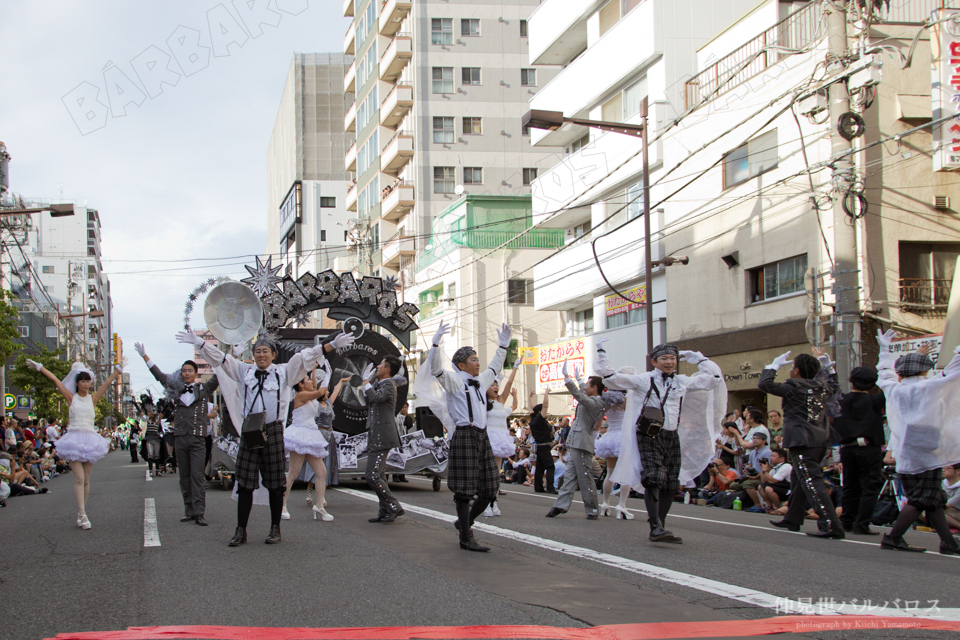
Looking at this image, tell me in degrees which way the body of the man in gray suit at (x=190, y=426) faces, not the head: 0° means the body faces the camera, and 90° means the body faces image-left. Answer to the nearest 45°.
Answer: approximately 0°

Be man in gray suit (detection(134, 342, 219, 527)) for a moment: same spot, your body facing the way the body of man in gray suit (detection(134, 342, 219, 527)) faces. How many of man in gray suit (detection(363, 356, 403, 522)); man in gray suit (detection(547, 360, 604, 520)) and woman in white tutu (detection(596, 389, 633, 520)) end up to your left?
3

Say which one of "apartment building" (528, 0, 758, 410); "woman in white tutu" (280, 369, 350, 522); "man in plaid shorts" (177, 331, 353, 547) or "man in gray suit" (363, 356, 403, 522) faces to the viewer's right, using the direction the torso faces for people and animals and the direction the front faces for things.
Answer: the woman in white tutu

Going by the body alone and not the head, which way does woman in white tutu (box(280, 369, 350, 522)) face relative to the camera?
to the viewer's right

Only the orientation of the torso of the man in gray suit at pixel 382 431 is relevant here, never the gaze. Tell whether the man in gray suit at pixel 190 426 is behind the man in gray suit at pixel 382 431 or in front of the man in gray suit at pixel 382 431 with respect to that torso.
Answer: in front

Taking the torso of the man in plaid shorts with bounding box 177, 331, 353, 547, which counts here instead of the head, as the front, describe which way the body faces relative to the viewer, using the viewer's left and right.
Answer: facing the viewer

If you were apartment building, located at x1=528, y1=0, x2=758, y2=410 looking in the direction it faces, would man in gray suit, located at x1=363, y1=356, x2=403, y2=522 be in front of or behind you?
in front

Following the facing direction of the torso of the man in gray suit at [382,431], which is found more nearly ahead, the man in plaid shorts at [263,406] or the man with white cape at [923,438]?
the man in plaid shorts

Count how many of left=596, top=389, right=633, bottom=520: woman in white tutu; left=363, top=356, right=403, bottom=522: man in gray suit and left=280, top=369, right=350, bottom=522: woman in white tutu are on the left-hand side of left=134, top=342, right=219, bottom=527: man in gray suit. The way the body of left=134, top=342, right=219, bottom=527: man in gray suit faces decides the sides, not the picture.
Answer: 3

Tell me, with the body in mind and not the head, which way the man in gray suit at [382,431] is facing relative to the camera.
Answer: to the viewer's left

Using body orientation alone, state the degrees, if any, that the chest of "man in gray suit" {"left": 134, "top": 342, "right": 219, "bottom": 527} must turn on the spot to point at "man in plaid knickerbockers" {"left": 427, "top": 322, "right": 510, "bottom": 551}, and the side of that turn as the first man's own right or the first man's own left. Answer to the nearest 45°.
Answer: approximately 45° to the first man's own left

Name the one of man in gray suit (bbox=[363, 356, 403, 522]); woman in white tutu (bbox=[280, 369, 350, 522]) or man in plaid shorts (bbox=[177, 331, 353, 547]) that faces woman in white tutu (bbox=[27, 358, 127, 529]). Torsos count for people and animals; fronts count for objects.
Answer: the man in gray suit

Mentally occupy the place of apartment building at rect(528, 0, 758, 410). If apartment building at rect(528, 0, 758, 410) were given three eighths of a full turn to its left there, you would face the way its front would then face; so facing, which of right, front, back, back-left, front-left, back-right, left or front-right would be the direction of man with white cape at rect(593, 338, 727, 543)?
right

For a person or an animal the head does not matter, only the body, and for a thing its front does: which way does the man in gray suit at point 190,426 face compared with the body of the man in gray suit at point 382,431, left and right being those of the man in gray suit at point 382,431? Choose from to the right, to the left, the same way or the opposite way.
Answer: to the left

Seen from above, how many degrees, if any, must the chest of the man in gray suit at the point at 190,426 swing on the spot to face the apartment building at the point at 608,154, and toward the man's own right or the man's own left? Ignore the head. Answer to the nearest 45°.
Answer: approximately 135° to the man's own left

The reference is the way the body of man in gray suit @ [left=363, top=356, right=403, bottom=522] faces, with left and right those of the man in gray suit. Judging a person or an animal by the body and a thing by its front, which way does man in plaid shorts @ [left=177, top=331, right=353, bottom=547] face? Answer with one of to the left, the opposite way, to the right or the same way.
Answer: to the left
